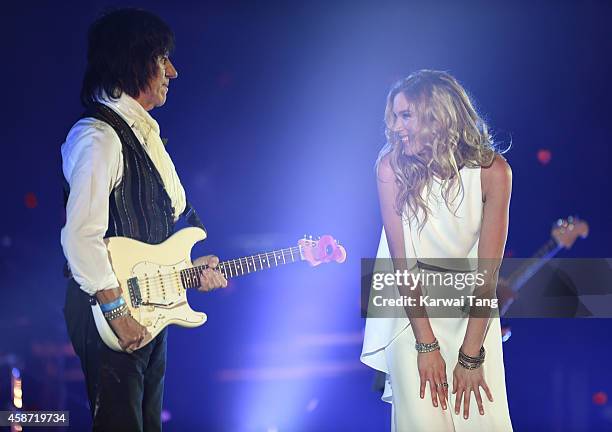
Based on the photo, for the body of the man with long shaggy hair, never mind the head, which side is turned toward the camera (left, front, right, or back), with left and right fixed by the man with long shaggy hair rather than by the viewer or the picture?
right

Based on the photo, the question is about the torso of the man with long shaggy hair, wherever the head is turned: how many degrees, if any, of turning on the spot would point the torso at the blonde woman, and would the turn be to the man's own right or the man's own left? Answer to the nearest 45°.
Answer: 0° — they already face them

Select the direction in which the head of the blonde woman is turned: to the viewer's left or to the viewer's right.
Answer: to the viewer's left

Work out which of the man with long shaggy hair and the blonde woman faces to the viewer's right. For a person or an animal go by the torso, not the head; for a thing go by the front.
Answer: the man with long shaggy hair

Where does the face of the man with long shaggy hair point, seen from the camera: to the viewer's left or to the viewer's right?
to the viewer's right

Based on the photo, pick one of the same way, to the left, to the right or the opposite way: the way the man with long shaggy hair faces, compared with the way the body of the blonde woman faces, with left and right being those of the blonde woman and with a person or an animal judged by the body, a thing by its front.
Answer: to the left

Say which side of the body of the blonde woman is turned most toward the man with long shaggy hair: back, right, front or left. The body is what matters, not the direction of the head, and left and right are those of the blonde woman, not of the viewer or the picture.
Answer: right

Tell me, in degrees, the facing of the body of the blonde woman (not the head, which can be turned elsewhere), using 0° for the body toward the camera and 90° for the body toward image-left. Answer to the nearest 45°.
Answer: approximately 0°
